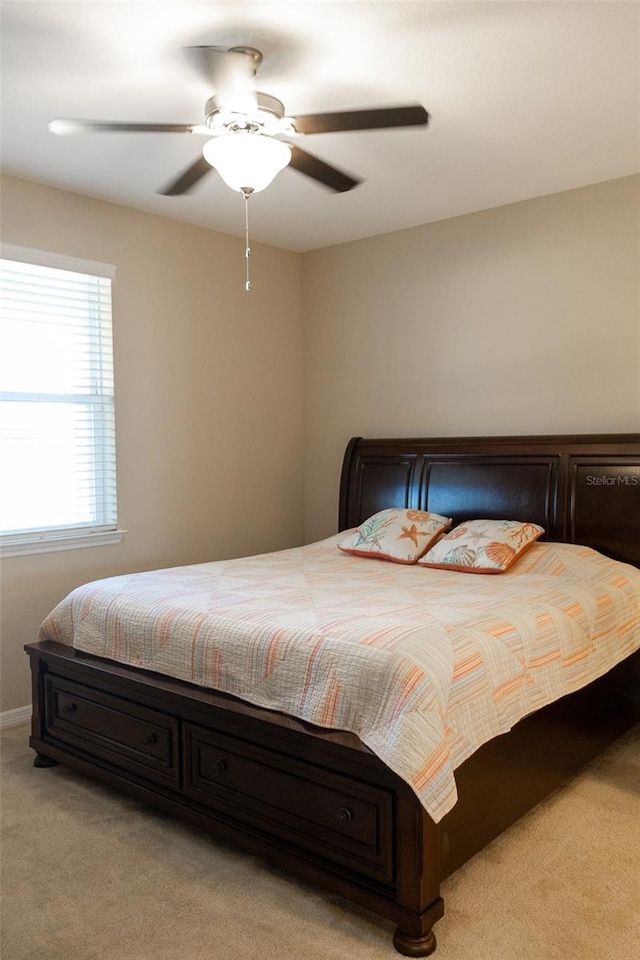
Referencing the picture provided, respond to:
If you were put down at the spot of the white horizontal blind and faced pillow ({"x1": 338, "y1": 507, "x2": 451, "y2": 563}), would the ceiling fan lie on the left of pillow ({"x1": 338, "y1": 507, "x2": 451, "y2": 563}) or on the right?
right

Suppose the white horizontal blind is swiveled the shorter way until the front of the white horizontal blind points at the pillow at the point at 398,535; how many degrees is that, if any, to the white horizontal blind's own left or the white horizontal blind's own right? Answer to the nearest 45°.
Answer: approximately 45° to the white horizontal blind's own left

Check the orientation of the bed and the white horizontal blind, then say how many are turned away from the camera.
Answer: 0

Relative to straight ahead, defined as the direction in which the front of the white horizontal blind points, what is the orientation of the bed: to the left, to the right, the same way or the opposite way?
to the right

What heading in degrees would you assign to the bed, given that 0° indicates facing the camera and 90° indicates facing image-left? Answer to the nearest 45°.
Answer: approximately 45°

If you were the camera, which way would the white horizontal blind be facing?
facing the viewer and to the right of the viewer

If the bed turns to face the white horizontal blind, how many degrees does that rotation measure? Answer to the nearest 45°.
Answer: approximately 90° to its right

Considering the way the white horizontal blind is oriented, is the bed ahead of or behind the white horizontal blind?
ahead

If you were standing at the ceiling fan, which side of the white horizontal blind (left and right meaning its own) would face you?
front

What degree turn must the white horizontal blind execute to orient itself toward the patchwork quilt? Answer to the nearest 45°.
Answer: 0° — it already faces it
